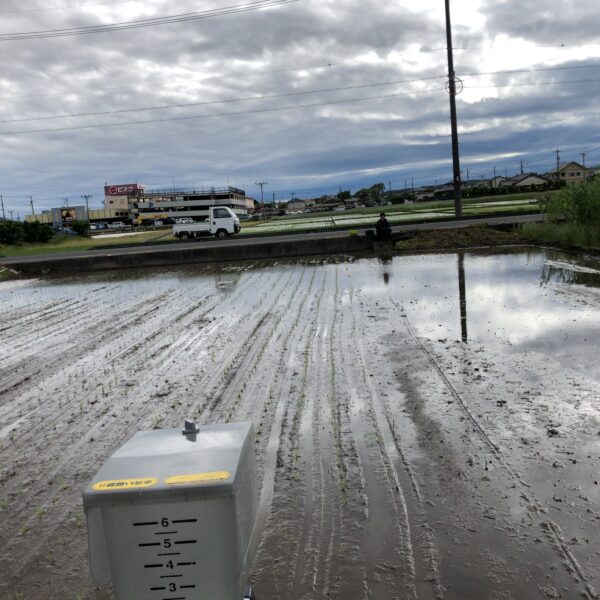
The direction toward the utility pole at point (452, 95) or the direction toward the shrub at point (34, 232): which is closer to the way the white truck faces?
the utility pole

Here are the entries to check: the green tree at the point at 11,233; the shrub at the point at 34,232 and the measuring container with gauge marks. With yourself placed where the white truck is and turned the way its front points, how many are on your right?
1

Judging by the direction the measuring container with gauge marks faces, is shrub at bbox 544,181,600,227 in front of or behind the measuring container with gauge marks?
behind

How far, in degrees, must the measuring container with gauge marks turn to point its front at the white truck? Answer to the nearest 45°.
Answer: approximately 180°

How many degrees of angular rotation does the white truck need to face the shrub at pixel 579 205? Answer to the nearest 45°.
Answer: approximately 45° to its right

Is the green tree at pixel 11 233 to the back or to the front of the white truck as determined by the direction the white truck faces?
to the back

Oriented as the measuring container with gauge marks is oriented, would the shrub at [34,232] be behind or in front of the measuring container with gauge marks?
behind

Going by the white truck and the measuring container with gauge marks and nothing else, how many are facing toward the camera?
1

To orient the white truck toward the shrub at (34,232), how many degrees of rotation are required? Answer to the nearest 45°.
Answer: approximately 135° to its left

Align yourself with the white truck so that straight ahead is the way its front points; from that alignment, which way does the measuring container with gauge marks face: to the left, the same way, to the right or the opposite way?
to the right

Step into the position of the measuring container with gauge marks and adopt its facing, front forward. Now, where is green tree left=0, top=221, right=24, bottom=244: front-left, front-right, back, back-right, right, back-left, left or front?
back

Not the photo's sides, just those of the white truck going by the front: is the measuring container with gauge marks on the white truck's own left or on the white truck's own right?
on the white truck's own right

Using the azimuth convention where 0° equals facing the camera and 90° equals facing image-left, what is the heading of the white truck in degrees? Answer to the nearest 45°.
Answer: approximately 270°

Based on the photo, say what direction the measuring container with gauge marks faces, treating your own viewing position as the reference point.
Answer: facing the viewer

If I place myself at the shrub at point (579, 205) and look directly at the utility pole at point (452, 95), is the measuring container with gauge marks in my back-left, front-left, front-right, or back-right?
back-left

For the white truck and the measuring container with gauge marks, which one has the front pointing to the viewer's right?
the white truck
